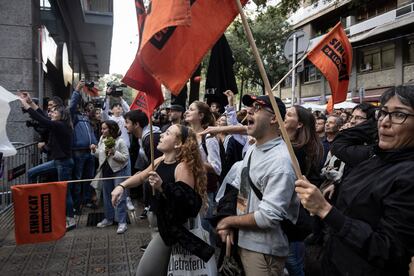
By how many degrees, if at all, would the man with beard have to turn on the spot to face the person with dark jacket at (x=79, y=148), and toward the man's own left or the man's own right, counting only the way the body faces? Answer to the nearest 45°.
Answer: approximately 45° to the man's own right

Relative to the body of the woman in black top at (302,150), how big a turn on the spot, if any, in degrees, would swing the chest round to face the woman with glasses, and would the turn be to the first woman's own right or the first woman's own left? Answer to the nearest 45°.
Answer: approximately 90° to the first woman's own left

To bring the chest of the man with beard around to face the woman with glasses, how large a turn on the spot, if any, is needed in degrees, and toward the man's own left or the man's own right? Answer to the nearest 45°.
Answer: approximately 135° to the man's own left

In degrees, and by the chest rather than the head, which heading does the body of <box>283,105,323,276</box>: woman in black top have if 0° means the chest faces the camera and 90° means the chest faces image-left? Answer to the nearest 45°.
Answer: approximately 90°

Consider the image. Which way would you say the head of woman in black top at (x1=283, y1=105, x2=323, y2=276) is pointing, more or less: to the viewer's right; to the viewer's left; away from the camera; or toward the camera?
to the viewer's left
